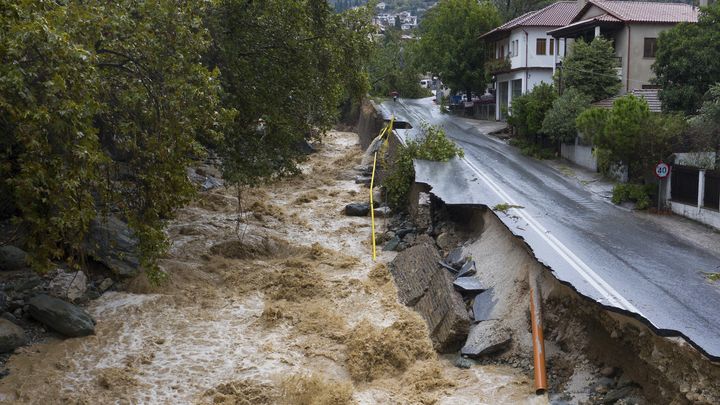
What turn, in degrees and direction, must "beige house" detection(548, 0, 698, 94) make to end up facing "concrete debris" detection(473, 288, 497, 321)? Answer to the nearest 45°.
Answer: approximately 45° to its left

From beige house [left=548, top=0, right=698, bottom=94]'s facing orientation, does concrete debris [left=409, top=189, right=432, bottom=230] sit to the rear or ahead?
ahead

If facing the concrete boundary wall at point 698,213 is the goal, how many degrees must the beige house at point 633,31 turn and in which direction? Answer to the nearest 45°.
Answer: approximately 45° to its left

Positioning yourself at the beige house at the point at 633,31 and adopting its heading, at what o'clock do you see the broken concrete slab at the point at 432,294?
The broken concrete slab is roughly at 11 o'clock from the beige house.

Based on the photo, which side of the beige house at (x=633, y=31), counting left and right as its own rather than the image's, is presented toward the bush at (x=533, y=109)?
front

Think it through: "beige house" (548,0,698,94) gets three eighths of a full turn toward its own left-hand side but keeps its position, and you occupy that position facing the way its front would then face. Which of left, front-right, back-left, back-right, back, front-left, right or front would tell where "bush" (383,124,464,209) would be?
back-right

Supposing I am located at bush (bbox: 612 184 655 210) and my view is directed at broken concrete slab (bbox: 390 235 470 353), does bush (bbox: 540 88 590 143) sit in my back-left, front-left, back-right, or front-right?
back-right

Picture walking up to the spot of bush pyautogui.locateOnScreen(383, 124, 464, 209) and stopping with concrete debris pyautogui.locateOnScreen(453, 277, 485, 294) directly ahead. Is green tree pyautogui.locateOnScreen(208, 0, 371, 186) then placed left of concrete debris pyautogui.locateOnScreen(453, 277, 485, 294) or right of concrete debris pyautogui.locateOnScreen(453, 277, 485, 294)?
right

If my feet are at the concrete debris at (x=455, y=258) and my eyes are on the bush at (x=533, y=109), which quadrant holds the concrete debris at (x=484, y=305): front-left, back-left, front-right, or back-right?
back-right

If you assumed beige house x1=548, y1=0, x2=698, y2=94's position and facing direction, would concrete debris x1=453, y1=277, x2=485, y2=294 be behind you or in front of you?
in front

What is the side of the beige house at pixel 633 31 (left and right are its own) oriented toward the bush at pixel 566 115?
front
